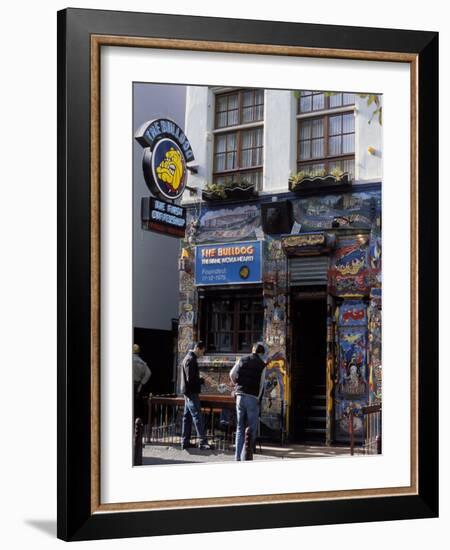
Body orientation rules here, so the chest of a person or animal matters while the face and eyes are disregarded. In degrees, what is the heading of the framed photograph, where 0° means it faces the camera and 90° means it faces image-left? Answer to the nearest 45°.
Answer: approximately 315°
